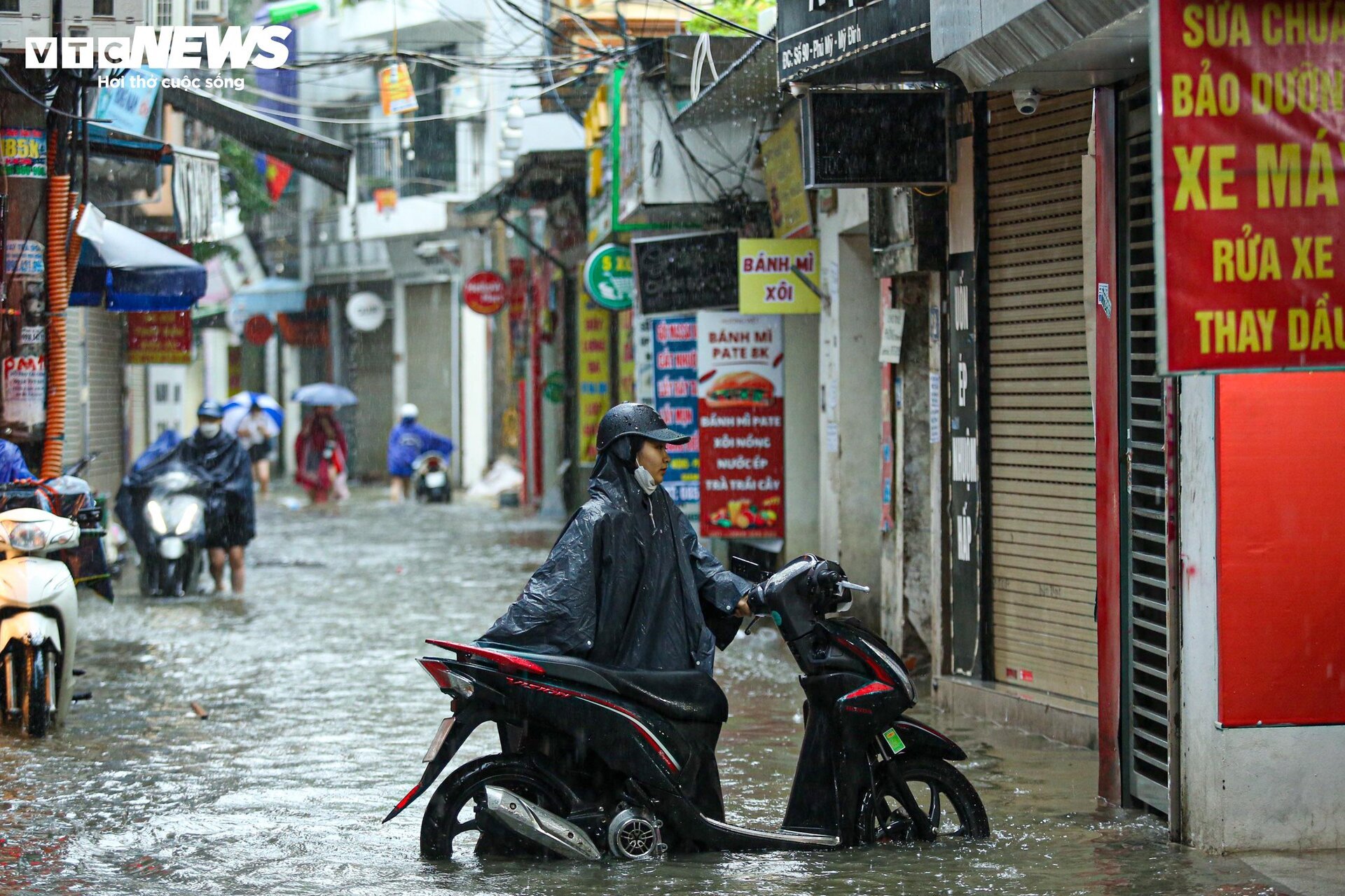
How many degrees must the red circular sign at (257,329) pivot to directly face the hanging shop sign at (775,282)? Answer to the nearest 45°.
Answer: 0° — it already faces it

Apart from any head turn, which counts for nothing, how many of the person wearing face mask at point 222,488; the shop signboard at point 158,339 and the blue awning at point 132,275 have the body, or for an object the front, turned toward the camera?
2

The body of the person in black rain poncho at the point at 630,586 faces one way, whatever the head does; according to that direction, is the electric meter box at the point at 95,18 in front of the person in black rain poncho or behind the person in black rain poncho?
behind

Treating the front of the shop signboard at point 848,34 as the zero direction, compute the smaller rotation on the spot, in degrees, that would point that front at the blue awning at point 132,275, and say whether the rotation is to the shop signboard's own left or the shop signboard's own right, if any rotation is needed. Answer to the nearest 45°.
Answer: approximately 90° to the shop signboard's own right

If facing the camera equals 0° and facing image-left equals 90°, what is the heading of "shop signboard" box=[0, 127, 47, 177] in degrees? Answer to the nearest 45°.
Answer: approximately 0°

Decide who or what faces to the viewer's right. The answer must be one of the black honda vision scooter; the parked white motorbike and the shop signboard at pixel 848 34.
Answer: the black honda vision scooter
